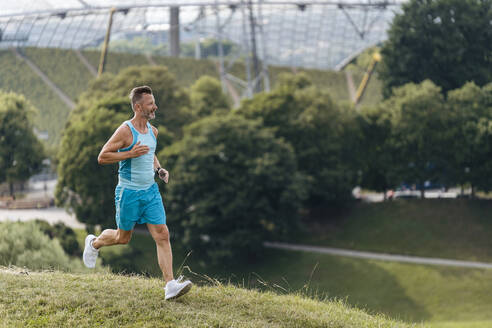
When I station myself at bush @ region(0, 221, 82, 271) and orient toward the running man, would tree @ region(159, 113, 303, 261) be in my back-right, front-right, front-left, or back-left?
back-left

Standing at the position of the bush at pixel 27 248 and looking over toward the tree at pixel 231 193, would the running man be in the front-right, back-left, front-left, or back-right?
back-right

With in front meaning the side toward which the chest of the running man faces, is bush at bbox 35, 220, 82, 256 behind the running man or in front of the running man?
behind

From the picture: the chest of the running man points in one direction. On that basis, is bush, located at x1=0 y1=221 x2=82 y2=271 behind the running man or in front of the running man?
behind
